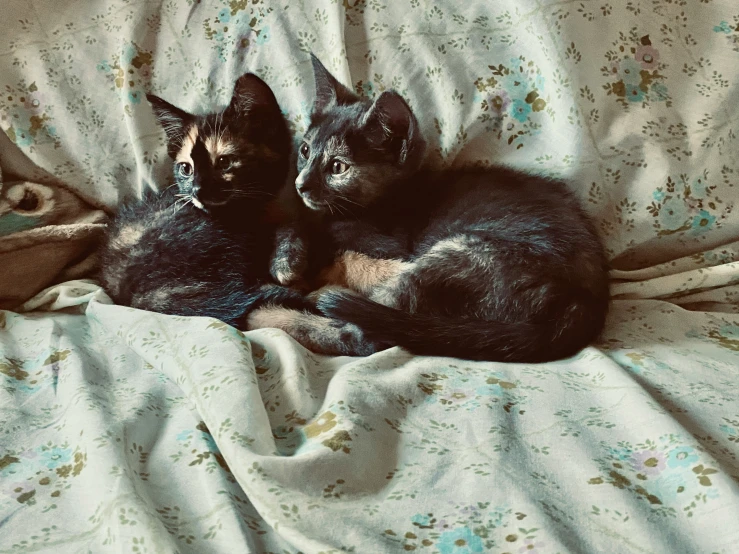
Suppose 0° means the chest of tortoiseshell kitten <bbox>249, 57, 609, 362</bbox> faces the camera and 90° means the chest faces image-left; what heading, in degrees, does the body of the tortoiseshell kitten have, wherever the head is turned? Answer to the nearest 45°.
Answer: approximately 90°

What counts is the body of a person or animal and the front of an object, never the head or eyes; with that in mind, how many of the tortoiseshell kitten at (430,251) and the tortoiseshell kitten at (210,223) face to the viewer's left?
1

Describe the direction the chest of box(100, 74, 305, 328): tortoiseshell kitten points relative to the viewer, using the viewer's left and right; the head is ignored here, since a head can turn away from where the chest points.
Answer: facing to the right of the viewer

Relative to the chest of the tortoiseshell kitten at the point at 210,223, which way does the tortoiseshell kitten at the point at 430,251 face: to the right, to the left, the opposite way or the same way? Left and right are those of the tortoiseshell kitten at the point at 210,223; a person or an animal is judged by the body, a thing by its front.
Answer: the opposite way
